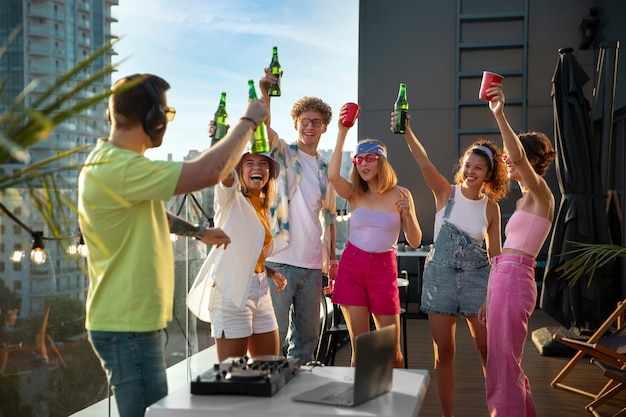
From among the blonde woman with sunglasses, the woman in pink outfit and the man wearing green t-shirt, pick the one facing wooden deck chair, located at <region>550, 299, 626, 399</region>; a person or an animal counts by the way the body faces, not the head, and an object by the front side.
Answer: the man wearing green t-shirt

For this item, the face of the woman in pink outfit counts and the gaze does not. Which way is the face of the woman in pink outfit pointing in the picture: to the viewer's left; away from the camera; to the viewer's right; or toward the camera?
to the viewer's left

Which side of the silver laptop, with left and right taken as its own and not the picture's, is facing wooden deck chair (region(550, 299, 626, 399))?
right

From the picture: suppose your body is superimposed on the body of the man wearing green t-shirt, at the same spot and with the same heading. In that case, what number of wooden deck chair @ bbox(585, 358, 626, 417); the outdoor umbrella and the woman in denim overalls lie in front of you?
3

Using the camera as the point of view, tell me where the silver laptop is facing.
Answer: facing away from the viewer and to the left of the viewer

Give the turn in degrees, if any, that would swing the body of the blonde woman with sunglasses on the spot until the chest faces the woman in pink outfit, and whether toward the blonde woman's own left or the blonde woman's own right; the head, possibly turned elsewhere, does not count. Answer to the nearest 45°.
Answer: approximately 45° to the blonde woman's own left

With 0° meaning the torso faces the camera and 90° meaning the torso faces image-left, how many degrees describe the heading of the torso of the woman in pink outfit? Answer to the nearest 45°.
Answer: approximately 90°

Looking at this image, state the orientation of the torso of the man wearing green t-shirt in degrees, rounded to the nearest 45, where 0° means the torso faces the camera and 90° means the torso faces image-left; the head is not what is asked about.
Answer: approximately 225°

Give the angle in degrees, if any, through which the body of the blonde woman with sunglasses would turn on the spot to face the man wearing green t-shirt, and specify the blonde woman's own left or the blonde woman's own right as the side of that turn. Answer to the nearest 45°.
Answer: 0° — they already face them
